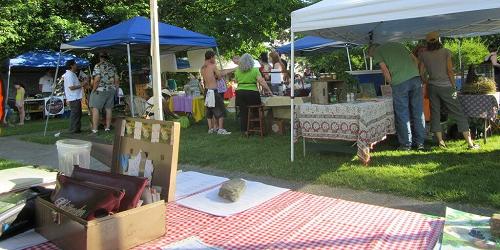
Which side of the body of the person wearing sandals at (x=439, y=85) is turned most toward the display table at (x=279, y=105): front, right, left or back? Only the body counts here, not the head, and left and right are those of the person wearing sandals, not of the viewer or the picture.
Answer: left

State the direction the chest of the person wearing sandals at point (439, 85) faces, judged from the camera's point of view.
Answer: away from the camera

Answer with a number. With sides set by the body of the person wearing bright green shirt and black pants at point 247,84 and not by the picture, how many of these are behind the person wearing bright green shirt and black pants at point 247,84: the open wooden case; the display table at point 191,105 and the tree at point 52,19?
1

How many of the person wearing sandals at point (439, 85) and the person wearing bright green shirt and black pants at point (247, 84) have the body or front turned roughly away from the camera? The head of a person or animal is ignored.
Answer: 2

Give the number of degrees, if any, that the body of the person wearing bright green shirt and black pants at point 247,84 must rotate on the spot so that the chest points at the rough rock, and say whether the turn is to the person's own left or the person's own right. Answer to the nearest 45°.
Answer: approximately 180°

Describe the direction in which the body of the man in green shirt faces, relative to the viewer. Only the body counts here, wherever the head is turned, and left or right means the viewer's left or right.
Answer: facing away from the viewer and to the left of the viewer

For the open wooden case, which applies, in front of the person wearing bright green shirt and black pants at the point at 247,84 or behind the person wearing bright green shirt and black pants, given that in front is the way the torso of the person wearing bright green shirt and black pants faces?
behind

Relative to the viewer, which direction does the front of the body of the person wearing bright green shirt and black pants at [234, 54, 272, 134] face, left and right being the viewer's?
facing away from the viewer

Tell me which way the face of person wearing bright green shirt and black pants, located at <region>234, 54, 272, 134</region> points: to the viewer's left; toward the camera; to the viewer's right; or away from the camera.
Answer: away from the camera
